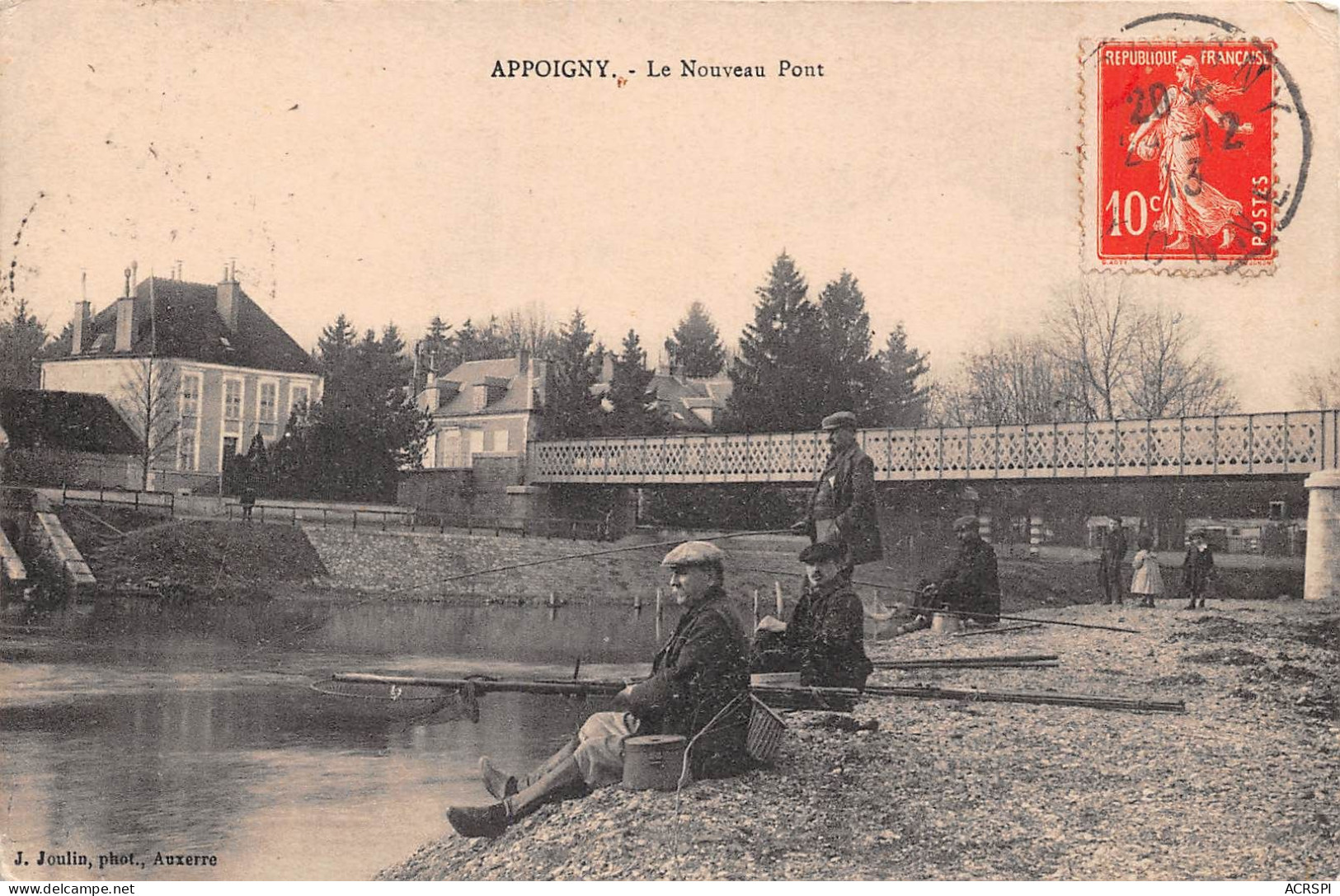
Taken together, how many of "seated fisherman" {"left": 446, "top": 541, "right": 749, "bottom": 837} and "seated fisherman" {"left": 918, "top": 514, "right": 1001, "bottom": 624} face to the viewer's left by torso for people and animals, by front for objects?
2

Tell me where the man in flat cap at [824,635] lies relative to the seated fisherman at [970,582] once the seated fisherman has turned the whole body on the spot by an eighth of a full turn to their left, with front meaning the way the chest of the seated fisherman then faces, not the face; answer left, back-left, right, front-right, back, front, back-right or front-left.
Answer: front-left

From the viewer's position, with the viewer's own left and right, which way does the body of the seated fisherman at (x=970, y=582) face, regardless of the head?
facing to the left of the viewer

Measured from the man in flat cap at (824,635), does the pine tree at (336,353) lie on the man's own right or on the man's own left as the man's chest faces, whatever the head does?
on the man's own right

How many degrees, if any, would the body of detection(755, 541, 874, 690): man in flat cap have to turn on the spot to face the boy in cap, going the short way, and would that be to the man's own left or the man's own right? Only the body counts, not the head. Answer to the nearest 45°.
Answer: approximately 180°

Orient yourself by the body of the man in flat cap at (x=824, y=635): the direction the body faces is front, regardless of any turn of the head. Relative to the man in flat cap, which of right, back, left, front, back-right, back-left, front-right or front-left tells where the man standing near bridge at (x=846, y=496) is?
back-right

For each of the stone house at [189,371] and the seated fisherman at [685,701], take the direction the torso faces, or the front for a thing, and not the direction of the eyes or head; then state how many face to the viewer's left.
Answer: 1

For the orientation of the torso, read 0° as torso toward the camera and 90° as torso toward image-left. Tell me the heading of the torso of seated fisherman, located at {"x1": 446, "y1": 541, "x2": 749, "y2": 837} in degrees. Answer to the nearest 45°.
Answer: approximately 90°

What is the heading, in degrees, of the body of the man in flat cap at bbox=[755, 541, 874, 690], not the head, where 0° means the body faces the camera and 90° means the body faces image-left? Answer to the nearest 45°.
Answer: approximately 45°

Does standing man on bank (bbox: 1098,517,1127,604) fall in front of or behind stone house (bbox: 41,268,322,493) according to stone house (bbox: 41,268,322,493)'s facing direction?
in front

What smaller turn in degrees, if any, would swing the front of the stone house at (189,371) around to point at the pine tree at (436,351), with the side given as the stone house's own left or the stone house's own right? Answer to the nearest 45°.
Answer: approximately 90° to the stone house's own left

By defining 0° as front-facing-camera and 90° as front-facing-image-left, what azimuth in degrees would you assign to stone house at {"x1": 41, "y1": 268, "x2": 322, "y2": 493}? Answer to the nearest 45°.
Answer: approximately 315°

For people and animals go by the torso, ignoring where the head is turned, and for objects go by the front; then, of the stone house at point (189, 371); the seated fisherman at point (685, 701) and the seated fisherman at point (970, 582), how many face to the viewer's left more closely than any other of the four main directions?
2

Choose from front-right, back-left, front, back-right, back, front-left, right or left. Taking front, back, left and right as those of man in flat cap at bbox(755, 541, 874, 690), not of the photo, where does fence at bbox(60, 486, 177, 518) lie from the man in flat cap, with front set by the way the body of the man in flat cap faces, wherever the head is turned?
right

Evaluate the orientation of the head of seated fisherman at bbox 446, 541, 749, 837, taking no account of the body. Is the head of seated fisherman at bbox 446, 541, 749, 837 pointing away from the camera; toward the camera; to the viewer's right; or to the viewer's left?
to the viewer's left
